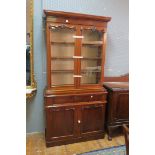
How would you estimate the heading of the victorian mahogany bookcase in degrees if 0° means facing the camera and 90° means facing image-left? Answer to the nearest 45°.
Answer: approximately 315°
